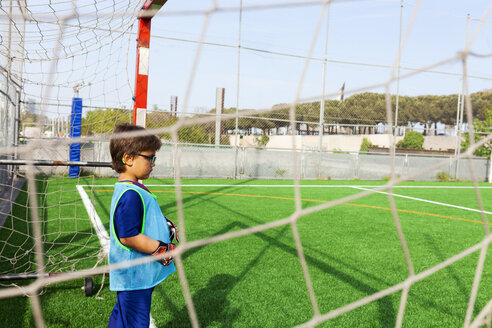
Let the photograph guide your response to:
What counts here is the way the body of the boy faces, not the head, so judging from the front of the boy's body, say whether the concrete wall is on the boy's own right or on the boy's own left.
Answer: on the boy's own left

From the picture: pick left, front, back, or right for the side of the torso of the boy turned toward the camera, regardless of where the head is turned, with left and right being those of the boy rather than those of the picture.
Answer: right

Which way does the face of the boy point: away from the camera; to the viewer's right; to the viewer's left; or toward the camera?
to the viewer's right

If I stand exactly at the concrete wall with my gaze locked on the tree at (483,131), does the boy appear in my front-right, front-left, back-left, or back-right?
back-right

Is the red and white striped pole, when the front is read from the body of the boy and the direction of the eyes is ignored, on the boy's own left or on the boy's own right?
on the boy's own left

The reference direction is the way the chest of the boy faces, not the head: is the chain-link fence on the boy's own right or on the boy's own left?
on the boy's own left
